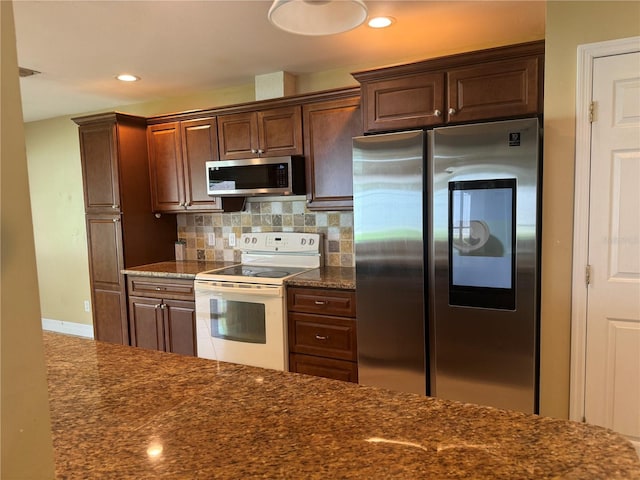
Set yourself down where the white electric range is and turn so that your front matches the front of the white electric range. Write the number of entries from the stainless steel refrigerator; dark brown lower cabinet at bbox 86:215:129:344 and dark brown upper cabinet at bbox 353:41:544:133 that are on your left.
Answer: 2

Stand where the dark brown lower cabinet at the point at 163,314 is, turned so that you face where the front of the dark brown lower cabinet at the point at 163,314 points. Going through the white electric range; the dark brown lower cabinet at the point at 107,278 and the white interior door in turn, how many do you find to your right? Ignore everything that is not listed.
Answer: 1

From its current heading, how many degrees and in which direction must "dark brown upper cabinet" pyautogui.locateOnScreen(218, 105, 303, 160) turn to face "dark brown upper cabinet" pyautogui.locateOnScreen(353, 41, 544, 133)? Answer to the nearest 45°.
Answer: approximately 90° to its left

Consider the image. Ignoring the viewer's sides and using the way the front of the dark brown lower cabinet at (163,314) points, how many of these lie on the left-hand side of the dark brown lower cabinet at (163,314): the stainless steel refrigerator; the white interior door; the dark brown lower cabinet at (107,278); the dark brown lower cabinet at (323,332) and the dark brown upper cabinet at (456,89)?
4

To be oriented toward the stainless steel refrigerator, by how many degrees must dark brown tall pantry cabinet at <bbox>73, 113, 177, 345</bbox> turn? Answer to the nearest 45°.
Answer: approximately 90° to its left

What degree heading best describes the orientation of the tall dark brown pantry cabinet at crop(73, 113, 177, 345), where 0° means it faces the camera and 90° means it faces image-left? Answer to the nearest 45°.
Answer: approximately 45°

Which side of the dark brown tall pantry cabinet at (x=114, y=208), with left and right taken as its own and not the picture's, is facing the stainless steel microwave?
left
